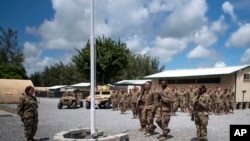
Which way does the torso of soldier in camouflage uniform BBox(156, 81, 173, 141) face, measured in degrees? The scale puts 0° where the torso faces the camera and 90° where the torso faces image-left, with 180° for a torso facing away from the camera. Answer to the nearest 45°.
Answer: approximately 90°

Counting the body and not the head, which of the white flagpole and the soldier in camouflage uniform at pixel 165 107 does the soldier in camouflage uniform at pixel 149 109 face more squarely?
the white flagpole

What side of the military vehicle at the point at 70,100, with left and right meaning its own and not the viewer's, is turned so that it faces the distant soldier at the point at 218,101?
left

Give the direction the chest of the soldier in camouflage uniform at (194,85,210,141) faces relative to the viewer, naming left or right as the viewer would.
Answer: facing the viewer and to the left of the viewer

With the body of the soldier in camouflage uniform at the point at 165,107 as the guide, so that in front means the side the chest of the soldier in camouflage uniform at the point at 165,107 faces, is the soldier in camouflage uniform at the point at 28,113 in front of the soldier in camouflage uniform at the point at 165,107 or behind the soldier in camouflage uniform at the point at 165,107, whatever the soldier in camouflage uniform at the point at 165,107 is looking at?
in front

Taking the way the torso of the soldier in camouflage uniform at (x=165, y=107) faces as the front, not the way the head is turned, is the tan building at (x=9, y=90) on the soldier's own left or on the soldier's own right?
on the soldier's own right

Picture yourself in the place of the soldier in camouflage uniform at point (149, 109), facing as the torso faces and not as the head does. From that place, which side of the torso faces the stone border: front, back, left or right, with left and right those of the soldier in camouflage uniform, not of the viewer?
front

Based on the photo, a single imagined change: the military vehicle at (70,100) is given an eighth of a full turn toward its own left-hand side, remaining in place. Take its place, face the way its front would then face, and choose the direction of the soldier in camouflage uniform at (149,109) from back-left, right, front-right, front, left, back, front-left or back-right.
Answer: front

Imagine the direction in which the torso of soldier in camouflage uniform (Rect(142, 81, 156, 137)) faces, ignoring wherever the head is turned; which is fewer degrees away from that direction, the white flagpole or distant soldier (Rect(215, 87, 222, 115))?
the white flagpole

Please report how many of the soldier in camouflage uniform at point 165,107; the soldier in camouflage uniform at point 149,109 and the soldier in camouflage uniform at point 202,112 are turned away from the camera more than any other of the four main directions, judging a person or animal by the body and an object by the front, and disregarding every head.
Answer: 0

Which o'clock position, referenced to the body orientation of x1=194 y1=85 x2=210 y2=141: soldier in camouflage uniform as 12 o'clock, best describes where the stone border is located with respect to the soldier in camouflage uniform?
The stone border is roughly at 1 o'clock from the soldier in camouflage uniform.

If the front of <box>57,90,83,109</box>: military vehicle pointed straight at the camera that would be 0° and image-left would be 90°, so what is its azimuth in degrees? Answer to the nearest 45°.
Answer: approximately 45°

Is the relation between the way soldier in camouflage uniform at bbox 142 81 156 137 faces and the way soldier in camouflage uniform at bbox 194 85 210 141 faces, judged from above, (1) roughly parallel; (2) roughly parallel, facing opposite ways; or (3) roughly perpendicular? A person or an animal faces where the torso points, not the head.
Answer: roughly parallel
